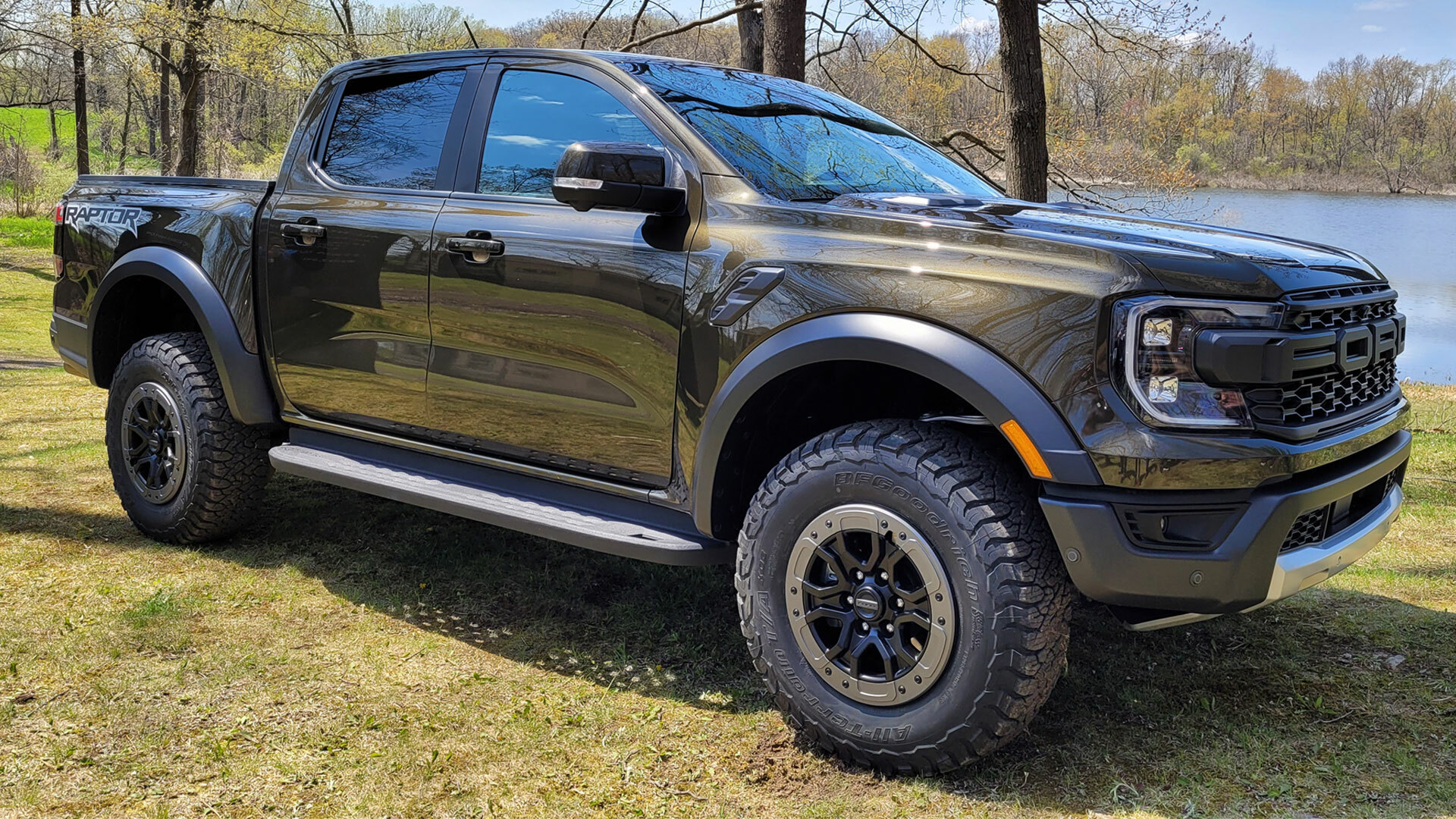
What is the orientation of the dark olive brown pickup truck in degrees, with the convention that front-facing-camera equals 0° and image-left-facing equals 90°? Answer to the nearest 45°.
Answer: approximately 315°
